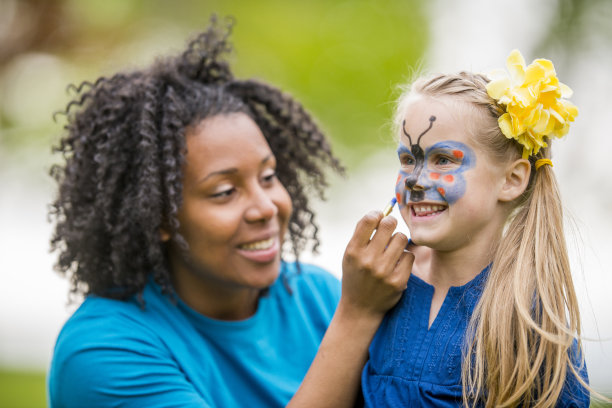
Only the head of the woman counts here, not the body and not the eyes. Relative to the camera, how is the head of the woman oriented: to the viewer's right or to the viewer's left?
to the viewer's right

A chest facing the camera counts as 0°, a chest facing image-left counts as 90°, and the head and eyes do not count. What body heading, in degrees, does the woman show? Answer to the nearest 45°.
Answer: approximately 315°

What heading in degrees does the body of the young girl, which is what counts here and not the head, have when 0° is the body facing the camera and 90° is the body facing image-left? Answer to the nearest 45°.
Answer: approximately 45°

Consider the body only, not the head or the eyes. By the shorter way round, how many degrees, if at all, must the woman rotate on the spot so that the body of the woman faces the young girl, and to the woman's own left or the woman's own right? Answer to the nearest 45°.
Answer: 0° — they already face them

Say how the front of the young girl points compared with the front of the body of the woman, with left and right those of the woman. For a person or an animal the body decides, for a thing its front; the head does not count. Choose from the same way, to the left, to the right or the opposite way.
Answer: to the right
